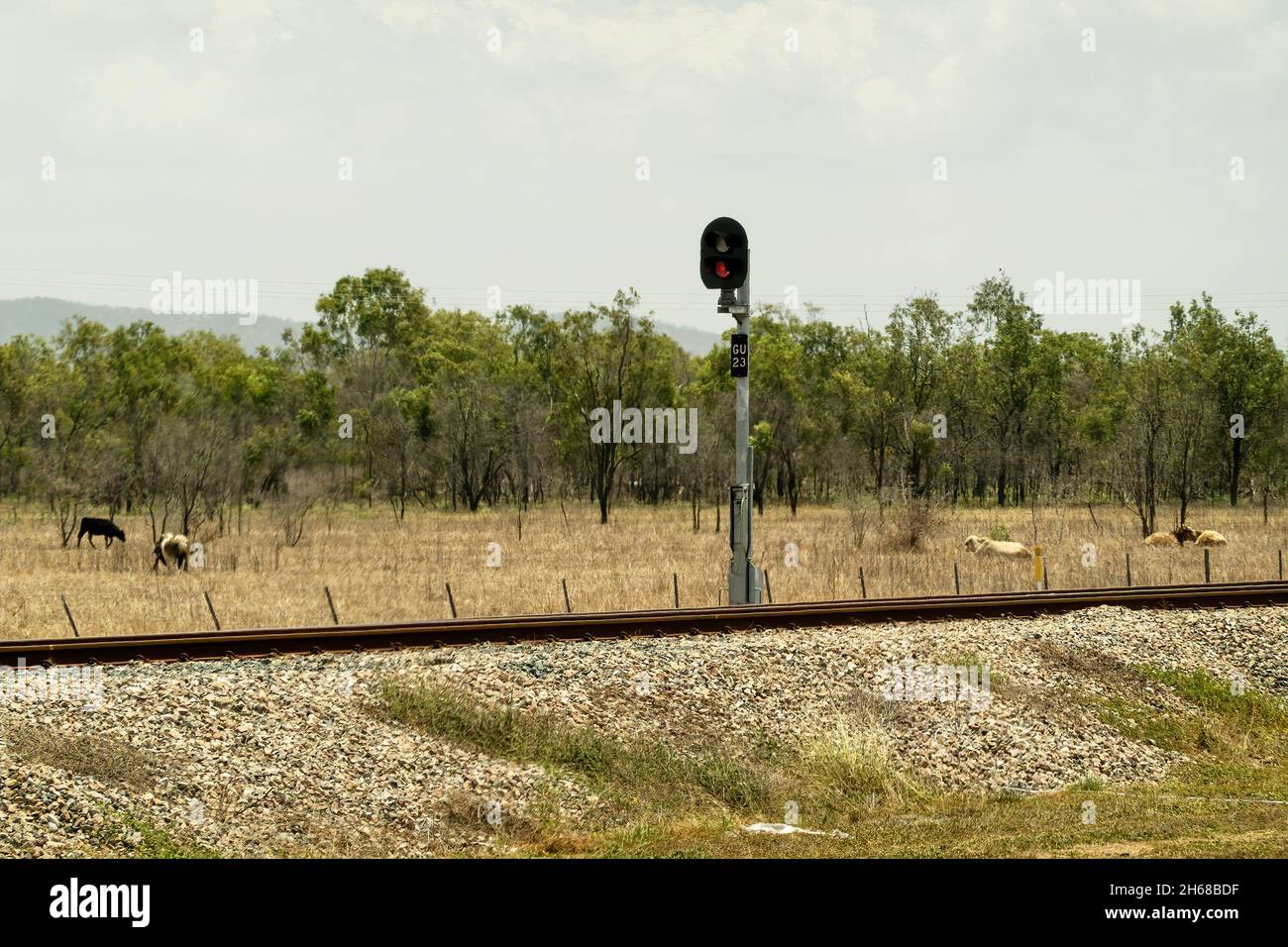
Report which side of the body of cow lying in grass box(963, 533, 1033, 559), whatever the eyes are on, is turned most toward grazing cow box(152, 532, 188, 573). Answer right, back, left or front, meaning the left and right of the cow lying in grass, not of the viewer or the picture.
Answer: front

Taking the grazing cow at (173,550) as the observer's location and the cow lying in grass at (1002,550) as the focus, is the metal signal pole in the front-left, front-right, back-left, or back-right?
front-right

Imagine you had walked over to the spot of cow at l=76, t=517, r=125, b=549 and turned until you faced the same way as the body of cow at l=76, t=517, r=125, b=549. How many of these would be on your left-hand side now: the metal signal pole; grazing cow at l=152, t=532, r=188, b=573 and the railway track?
0

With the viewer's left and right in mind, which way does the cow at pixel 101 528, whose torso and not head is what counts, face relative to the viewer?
facing to the right of the viewer

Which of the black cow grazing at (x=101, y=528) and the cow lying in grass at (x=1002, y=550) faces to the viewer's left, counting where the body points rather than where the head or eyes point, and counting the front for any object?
the cow lying in grass at (x=1002, y=550)

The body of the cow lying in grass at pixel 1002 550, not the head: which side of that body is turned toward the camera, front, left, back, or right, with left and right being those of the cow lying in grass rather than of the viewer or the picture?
left

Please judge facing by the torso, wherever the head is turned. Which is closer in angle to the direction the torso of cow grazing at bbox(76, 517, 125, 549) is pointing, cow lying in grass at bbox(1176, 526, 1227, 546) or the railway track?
the cow lying in grass

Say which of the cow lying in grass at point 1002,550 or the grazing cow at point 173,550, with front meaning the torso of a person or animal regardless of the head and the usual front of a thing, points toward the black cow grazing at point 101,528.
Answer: the cow lying in grass at point 1002,550

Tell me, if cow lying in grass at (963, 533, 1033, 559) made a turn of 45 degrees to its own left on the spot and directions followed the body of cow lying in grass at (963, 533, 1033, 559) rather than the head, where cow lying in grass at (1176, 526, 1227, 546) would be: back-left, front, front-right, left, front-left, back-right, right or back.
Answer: back

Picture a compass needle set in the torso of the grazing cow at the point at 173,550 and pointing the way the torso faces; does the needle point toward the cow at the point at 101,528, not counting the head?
no

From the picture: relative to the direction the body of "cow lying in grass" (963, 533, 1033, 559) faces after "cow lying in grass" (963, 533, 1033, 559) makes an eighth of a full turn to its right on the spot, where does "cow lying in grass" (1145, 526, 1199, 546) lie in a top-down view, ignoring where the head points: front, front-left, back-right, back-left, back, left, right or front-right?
right

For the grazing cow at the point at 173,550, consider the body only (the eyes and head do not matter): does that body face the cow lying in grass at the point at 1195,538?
no

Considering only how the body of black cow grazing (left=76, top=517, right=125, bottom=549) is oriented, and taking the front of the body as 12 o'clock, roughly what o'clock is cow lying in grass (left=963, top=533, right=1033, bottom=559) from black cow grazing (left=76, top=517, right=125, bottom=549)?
cow lying in grass (left=963, top=533, right=1033, bottom=559) is roughly at 1 o'clock from black cow grazing (left=76, top=517, right=125, bottom=549).

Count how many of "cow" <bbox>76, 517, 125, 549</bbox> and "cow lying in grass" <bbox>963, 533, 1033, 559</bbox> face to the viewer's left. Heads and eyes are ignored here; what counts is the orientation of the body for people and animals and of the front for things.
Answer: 1

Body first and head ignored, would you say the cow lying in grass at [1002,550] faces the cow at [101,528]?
yes

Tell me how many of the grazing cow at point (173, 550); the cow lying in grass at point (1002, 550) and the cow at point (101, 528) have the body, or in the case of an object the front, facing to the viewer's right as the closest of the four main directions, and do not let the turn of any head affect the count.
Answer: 1

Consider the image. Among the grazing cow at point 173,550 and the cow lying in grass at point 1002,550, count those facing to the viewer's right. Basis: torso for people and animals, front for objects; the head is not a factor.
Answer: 0
